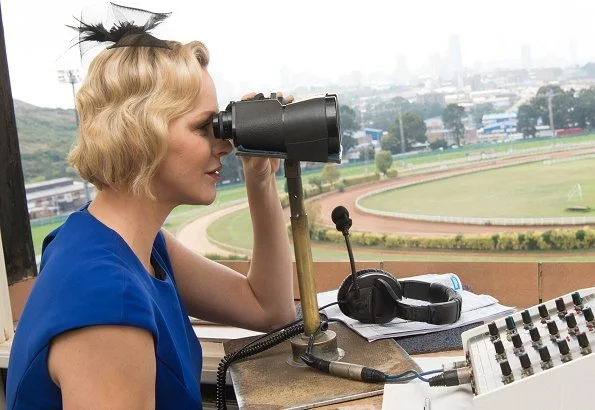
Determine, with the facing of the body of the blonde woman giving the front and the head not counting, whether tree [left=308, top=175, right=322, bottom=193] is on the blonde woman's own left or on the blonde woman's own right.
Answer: on the blonde woman's own left

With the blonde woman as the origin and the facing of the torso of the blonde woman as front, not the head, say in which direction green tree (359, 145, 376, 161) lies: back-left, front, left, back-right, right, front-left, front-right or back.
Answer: front-left

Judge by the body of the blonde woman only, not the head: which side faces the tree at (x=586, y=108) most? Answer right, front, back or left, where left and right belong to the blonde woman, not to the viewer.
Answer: front

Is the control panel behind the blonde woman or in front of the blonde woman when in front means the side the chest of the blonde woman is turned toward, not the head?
in front

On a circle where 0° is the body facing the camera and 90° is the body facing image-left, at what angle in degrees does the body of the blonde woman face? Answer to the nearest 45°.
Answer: approximately 270°

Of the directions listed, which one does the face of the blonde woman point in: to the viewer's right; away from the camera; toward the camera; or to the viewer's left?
to the viewer's right

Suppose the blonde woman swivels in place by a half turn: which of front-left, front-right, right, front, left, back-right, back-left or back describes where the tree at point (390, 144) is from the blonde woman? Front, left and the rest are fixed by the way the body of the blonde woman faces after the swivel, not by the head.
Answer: back-right

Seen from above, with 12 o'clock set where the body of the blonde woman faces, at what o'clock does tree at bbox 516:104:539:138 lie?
The tree is roughly at 11 o'clock from the blonde woman.

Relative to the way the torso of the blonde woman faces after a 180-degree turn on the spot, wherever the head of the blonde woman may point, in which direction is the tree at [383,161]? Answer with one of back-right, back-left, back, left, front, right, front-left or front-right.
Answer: back-right
